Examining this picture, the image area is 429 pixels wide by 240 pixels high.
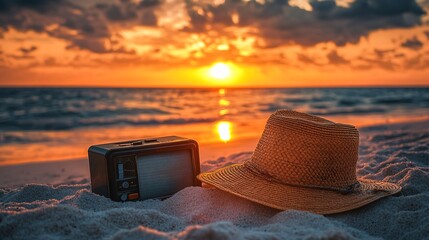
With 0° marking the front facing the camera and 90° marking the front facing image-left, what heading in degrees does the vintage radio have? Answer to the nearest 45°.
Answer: approximately 315°
